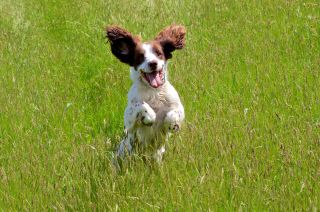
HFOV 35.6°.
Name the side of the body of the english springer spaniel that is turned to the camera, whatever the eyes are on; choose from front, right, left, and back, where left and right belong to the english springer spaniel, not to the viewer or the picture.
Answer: front
